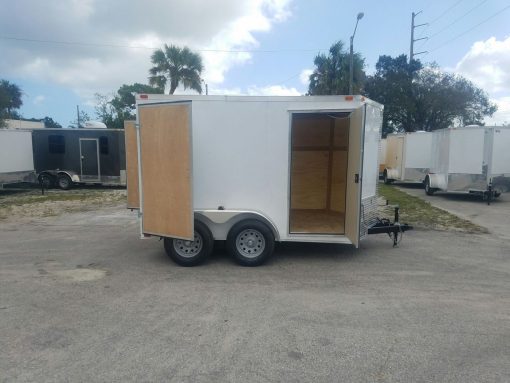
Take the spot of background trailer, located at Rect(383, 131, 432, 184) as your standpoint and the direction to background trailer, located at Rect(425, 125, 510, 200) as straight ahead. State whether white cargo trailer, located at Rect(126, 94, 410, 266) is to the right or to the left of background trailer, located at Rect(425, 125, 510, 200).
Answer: right

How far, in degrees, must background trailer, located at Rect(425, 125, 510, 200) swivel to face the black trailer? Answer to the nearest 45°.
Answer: approximately 135° to its right

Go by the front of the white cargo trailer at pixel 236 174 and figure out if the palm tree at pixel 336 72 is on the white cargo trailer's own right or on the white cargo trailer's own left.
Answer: on the white cargo trailer's own left

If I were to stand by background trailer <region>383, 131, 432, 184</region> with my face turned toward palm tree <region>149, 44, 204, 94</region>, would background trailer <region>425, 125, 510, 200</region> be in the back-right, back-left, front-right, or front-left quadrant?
back-left

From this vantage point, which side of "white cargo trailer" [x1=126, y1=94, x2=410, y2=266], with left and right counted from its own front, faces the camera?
right

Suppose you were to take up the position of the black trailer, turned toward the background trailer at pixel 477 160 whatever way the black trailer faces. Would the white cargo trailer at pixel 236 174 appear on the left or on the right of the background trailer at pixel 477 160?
right

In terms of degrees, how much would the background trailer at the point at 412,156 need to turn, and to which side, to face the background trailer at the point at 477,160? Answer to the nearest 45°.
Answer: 0° — it already faces it

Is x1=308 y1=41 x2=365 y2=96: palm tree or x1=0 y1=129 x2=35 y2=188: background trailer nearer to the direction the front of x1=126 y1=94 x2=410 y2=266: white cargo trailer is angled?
the palm tree
